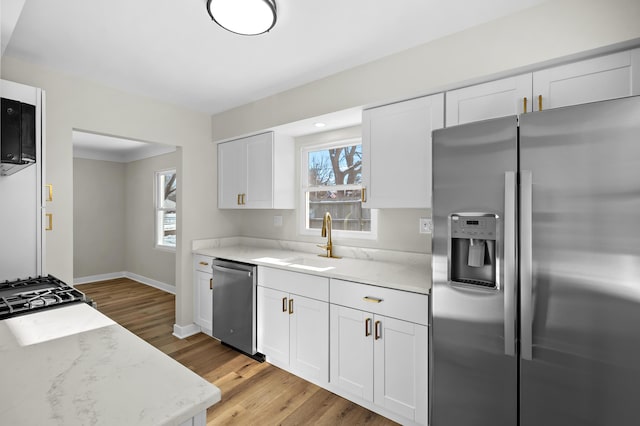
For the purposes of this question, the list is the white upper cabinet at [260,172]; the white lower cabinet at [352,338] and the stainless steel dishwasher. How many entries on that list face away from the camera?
0

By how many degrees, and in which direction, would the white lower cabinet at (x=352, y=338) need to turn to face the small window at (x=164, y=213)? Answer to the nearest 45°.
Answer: approximately 90° to its right

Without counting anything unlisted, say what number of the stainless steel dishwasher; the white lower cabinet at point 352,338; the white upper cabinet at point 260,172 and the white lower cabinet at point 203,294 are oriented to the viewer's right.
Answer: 0

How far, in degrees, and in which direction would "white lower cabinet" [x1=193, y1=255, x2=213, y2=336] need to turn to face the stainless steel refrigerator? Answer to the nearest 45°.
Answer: approximately 90° to its left

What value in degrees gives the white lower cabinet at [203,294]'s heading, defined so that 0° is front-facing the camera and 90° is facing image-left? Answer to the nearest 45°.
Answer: approximately 45°

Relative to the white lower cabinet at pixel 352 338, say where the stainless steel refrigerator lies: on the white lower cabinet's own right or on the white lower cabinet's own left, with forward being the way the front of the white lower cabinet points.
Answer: on the white lower cabinet's own left

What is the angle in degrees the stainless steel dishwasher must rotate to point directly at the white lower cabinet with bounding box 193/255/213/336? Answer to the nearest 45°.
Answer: approximately 90° to its right

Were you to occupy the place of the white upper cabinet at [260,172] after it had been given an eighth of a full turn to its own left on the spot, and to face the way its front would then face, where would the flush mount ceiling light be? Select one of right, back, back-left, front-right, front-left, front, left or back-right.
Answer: front

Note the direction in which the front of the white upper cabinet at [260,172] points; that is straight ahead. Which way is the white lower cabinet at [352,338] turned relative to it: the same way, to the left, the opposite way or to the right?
the same way

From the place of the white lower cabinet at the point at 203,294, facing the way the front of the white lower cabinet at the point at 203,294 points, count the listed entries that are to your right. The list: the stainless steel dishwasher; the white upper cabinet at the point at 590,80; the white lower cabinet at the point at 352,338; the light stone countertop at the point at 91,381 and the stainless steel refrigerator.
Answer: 0

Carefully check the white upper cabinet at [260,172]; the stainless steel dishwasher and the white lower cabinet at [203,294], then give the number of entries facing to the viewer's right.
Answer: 0

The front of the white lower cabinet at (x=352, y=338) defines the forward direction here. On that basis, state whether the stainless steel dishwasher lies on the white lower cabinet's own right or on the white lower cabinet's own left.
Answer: on the white lower cabinet's own right

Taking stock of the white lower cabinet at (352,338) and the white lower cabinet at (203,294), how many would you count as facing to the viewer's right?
0

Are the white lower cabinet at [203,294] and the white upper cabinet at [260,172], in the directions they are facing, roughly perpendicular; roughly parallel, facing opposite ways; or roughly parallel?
roughly parallel

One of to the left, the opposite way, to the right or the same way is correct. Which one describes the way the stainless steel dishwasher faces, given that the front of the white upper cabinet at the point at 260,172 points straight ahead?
the same way

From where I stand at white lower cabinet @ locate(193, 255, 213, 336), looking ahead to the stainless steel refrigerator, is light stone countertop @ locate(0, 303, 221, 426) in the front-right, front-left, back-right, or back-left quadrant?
front-right

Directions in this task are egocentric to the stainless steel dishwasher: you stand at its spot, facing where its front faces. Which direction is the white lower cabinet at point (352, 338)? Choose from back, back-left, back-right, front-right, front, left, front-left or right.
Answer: left
